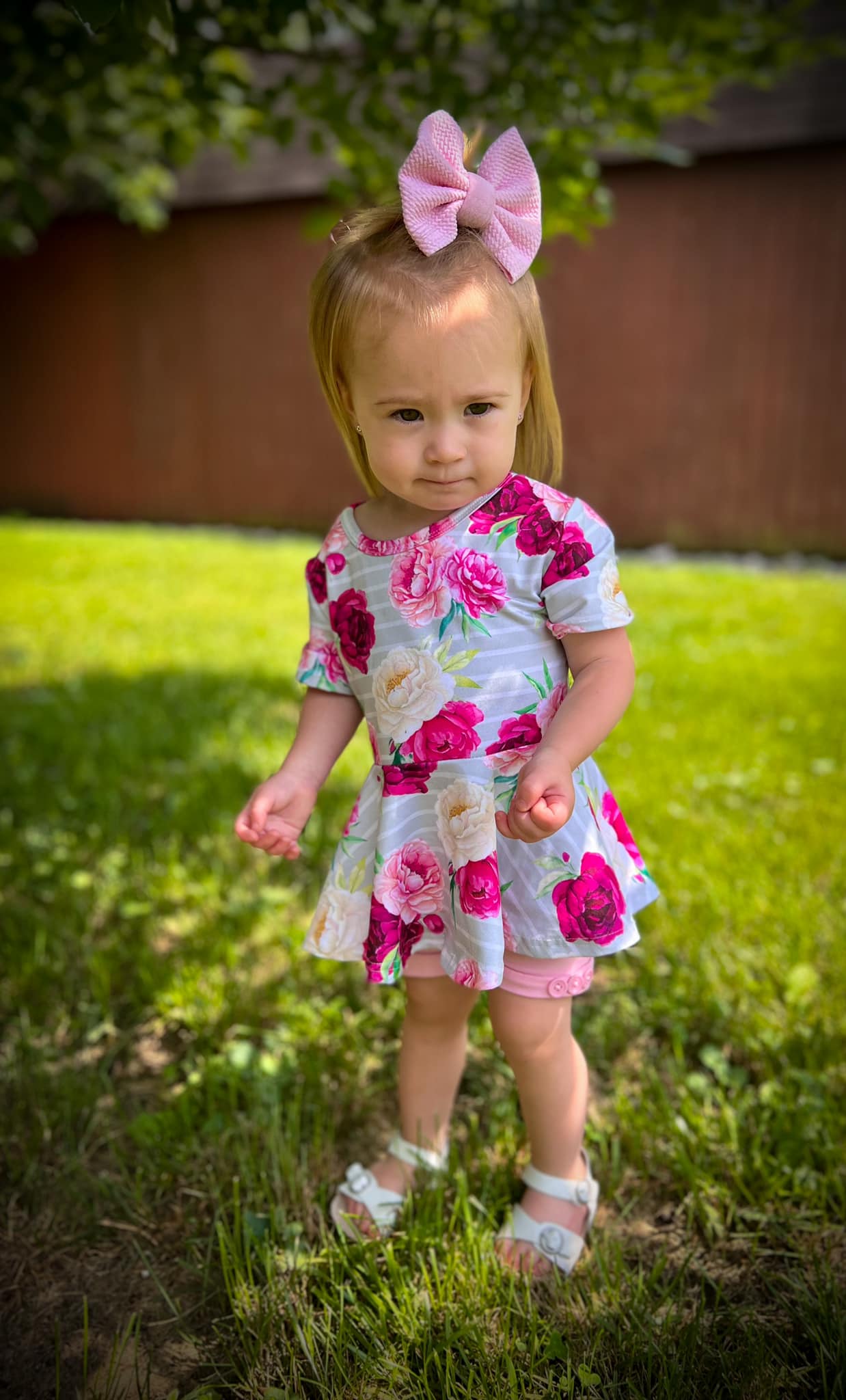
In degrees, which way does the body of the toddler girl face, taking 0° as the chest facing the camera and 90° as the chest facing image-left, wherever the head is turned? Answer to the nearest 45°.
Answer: approximately 45°
